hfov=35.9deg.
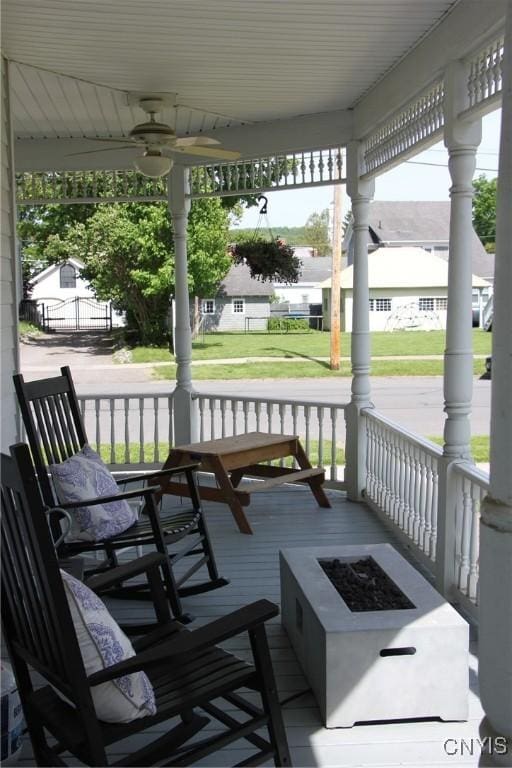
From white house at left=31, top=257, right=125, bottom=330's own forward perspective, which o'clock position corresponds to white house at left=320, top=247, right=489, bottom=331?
white house at left=320, top=247, right=489, bottom=331 is roughly at 10 o'clock from white house at left=31, top=257, right=125, bottom=330.

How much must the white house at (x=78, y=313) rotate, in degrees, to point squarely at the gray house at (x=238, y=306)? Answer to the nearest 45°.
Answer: approximately 90° to its left

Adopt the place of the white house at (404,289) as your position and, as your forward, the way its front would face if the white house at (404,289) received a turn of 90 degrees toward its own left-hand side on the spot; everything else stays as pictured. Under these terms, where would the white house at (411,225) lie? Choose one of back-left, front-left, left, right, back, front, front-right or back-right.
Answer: left

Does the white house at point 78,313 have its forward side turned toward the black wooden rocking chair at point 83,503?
yes

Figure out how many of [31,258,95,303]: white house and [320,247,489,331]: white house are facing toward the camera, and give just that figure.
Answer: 2

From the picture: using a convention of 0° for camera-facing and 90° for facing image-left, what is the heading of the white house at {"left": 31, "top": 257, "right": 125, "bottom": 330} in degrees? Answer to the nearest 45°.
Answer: approximately 0°
